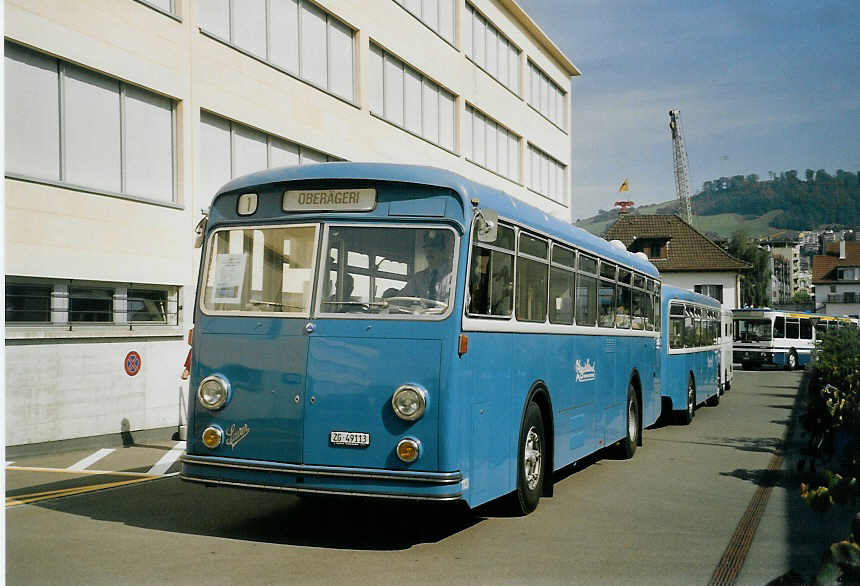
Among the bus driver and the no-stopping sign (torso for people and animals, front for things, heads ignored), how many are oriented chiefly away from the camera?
0

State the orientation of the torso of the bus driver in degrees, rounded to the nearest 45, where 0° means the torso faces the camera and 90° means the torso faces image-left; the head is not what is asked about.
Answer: approximately 45°

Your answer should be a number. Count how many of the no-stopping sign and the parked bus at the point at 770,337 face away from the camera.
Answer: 0

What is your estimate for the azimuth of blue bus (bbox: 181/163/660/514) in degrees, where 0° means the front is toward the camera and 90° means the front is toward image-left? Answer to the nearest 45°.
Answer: approximately 45°

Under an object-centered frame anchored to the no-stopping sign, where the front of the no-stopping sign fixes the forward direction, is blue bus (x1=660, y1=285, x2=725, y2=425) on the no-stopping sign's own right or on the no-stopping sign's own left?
on the no-stopping sign's own left

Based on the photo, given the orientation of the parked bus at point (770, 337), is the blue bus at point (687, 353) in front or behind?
in front

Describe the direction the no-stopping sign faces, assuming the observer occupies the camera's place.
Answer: facing the viewer and to the right of the viewer

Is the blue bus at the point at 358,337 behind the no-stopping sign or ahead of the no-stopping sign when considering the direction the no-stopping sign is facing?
ahead

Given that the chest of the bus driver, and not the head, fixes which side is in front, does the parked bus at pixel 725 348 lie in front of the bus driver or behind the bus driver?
behind
